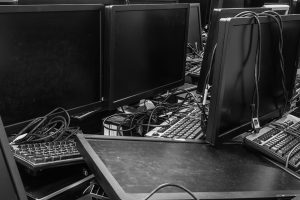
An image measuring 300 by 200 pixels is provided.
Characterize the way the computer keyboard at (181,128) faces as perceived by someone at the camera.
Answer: facing the viewer and to the right of the viewer
